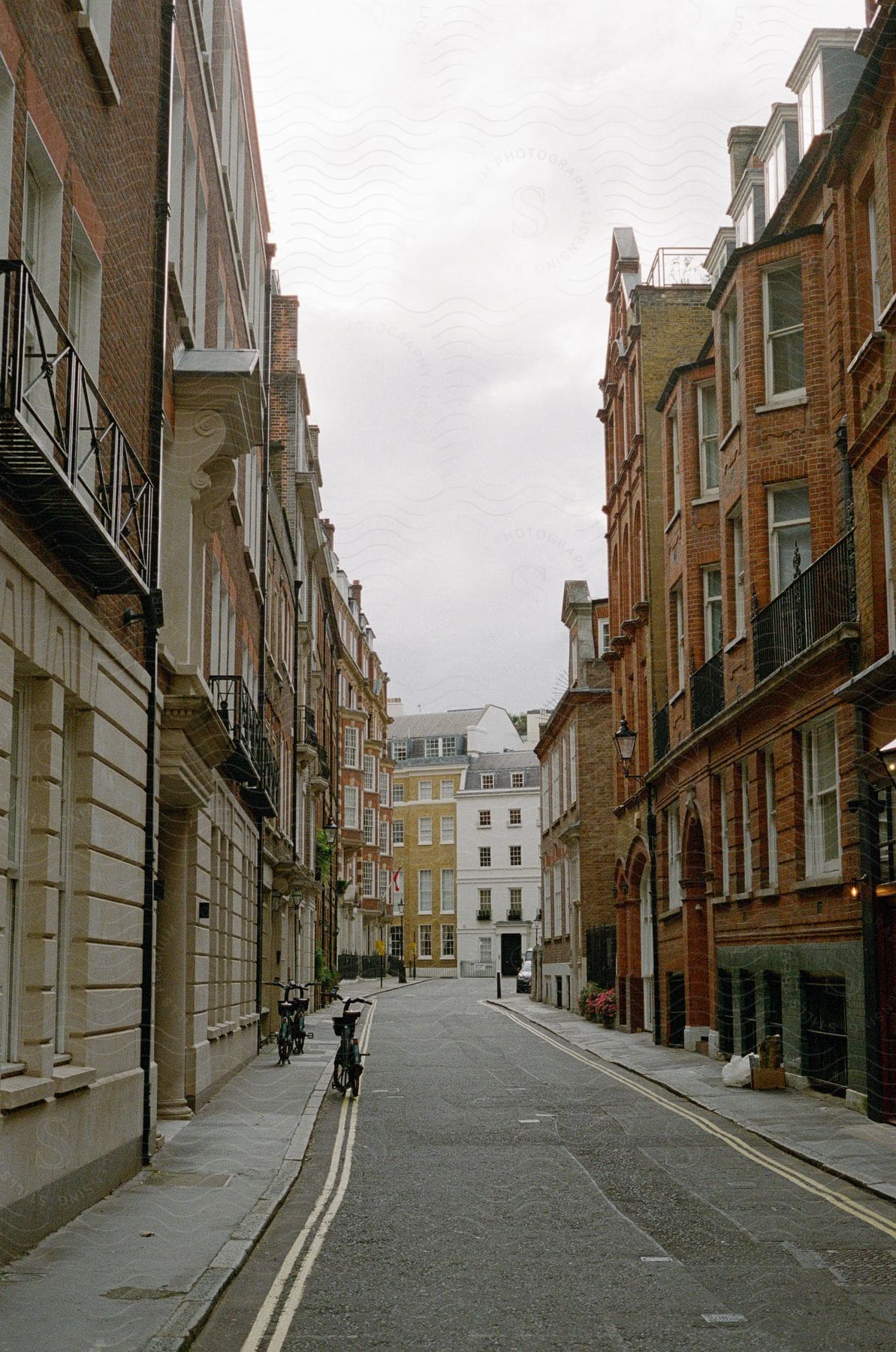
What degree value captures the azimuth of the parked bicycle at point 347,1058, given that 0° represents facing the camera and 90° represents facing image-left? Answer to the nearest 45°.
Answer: approximately 180°

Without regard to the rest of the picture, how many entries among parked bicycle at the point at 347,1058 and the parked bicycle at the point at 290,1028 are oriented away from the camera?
2

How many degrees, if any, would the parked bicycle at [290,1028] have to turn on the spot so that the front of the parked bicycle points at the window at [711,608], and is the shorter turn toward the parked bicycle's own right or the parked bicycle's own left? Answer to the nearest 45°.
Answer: approximately 90° to the parked bicycle's own right

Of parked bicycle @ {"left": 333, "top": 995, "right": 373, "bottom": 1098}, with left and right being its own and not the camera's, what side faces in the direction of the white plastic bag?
right

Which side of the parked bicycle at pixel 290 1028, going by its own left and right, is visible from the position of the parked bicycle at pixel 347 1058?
back
